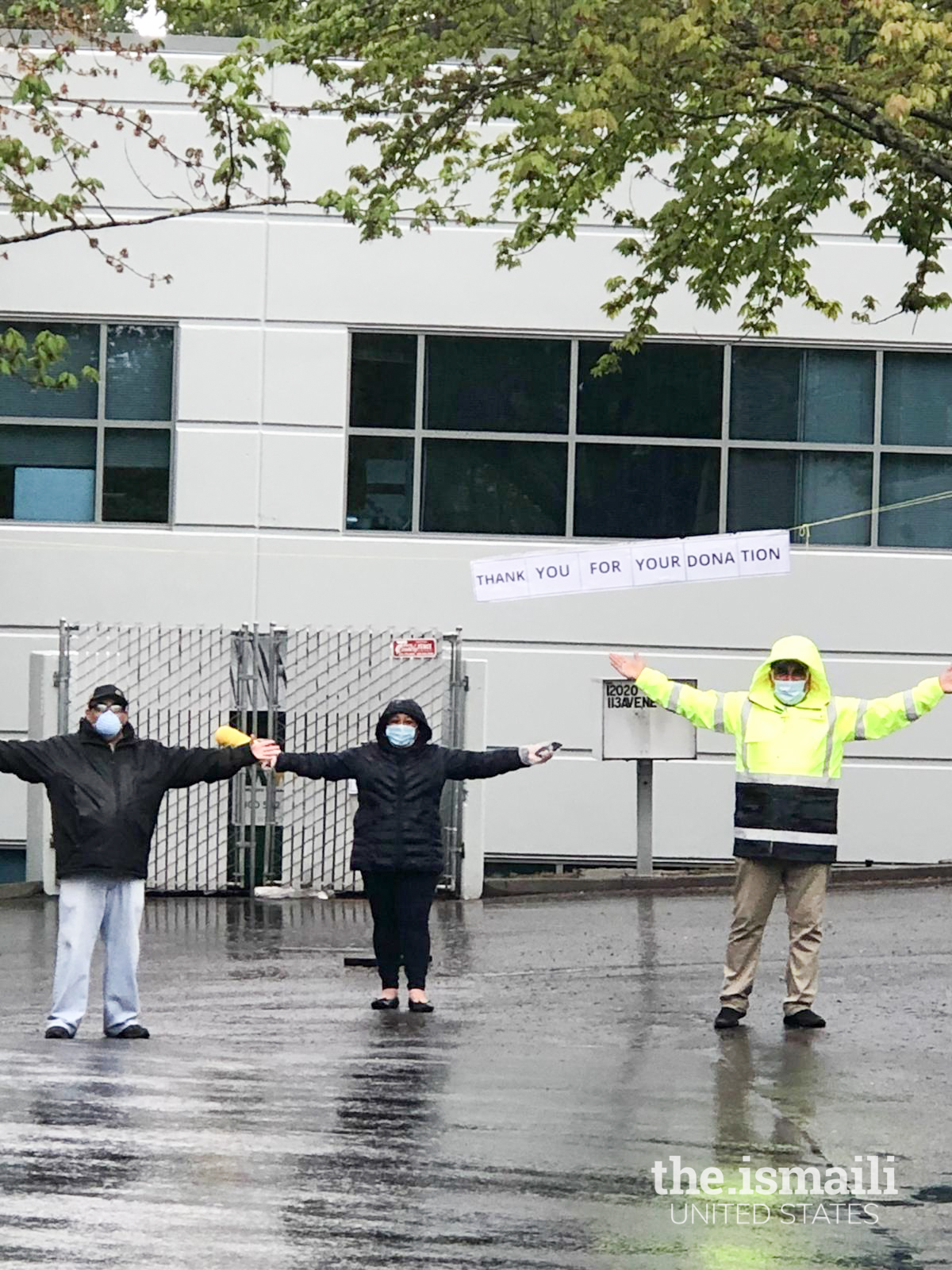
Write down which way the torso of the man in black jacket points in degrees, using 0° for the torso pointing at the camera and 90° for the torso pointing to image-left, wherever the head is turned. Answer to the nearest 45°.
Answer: approximately 0°

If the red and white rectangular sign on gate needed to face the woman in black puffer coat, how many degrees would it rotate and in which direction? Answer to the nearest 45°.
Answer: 0° — it already faces them

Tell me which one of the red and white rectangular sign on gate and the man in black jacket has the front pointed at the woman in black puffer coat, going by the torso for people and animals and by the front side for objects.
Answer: the red and white rectangular sign on gate

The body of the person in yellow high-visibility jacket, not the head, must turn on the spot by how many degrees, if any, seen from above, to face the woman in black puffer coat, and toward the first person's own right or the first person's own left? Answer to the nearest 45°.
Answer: approximately 90° to the first person's own right

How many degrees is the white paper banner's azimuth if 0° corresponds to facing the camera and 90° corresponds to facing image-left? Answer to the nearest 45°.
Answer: approximately 0°

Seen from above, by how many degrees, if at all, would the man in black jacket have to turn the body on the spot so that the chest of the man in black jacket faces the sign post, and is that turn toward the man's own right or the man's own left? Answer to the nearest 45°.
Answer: approximately 135° to the man's own left

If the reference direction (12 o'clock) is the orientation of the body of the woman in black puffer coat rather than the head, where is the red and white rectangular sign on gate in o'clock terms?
The red and white rectangular sign on gate is roughly at 6 o'clock from the woman in black puffer coat.
